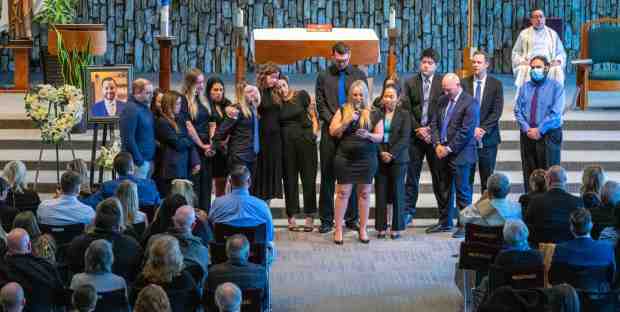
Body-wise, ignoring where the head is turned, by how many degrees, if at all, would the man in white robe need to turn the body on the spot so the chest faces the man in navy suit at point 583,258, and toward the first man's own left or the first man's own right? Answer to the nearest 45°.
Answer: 0° — they already face them

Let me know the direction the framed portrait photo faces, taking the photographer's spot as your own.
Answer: facing the viewer

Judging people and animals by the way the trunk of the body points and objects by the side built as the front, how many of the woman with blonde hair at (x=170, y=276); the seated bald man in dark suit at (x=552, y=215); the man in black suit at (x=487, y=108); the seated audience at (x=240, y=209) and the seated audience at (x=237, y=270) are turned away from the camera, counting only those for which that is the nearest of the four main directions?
4

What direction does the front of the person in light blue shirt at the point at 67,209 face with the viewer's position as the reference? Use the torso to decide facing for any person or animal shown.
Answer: facing away from the viewer

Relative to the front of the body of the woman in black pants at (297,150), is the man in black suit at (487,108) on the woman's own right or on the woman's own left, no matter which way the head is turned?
on the woman's own left

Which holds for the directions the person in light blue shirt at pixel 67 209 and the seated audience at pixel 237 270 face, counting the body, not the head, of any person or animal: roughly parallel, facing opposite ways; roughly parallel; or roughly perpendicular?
roughly parallel

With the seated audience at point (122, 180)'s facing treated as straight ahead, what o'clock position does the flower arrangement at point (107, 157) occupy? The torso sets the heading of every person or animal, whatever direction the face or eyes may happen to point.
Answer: The flower arrangement is roughly at 12 o'clock from the seated audience.

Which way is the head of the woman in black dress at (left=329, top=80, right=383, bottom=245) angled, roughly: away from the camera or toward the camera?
toward the camera

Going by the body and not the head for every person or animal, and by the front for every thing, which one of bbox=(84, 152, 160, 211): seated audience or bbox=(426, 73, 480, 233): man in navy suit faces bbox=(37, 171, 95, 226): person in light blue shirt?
the man in navy suit

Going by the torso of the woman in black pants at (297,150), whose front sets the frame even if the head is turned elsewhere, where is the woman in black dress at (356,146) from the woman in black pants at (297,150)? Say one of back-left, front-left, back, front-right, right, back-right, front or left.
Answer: front-left

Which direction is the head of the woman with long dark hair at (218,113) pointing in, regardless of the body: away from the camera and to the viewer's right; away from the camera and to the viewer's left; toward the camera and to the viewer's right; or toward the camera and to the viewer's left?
toward the camera and to the viewer's right

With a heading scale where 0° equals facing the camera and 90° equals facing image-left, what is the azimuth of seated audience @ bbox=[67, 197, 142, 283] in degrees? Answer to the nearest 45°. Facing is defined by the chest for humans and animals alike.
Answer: approximately 180°

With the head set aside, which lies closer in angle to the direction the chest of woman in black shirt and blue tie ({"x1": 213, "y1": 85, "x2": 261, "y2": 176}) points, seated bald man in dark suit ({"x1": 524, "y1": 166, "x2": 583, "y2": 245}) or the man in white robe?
the seated bald man in dark suit

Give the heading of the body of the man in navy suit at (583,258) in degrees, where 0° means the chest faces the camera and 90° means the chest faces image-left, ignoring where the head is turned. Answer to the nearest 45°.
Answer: approximately 180°

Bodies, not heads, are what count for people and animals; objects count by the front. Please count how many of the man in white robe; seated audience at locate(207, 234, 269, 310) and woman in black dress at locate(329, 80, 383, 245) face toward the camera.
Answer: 2

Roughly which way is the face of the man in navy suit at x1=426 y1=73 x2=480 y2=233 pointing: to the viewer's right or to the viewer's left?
to the viewer's left

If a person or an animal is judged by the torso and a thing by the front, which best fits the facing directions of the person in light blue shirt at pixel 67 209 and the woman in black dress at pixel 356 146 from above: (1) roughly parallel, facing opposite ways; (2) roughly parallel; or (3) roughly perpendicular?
roughly parallel, facing opposite ways

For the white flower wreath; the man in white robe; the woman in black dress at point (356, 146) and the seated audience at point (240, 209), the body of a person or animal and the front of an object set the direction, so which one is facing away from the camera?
the seated audience

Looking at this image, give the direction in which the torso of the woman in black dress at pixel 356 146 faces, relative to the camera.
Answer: toward the camera

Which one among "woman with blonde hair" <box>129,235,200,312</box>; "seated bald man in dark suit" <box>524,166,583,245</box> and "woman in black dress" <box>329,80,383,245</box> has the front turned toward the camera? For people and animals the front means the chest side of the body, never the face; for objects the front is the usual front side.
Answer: the woman in black dress

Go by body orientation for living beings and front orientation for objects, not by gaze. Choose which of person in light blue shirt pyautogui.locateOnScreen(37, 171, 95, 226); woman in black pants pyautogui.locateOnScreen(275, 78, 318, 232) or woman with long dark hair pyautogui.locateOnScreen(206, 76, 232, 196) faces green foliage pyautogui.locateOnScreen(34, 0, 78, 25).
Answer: the person in light blue shirt
